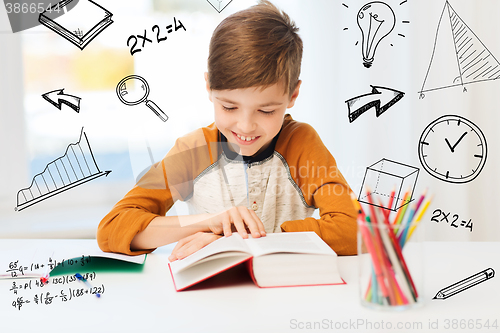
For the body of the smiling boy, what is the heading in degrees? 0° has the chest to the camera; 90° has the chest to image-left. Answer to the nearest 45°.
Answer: approximately 0°
